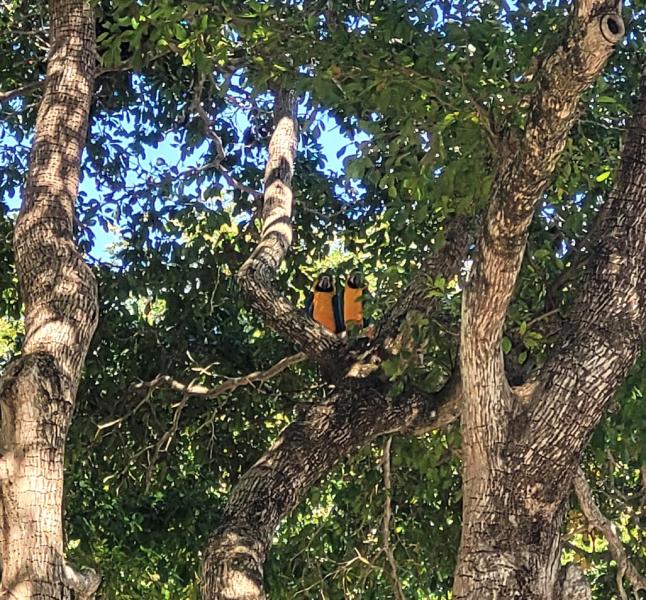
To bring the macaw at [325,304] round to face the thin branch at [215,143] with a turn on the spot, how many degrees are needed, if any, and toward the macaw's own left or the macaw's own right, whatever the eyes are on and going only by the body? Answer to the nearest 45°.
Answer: approximately 45° to the macaw's own right

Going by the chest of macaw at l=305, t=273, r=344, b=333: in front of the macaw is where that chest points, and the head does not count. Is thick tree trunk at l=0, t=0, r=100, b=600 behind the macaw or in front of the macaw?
in front

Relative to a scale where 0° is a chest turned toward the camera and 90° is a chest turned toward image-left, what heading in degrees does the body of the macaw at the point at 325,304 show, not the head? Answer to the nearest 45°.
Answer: approximately 0°
